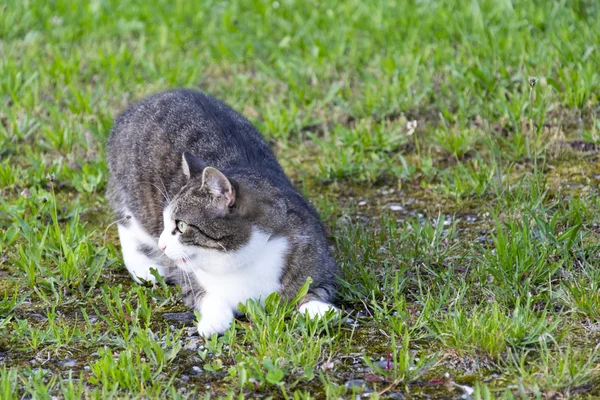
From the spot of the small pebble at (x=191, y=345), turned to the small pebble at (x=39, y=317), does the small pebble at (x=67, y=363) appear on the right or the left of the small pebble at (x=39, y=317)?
left

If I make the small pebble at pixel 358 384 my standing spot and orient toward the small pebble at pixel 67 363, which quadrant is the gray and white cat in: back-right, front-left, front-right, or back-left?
front-right

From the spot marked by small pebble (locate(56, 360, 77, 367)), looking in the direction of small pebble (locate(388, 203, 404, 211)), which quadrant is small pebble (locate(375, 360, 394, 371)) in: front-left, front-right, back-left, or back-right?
front-right
